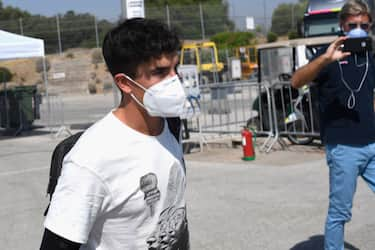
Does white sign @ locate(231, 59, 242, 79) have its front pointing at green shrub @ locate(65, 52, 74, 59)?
no

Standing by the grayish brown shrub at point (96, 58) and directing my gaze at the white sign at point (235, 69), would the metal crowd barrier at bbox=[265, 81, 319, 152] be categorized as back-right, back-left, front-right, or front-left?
front-right

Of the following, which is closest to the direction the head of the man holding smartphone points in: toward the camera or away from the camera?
toward the camera

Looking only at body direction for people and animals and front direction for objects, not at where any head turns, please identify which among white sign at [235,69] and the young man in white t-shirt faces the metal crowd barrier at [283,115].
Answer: the white sign

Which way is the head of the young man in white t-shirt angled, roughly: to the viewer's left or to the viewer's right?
to the viewer's right

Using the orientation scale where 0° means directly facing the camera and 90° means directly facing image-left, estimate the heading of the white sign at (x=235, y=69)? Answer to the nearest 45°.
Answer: approximately 0°

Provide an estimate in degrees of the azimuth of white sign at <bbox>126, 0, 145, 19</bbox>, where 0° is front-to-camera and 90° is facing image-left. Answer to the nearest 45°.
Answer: approximately 0°

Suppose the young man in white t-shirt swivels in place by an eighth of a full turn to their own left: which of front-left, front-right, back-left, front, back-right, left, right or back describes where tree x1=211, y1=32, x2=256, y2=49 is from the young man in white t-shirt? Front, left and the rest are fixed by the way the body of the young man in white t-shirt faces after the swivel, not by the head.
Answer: left

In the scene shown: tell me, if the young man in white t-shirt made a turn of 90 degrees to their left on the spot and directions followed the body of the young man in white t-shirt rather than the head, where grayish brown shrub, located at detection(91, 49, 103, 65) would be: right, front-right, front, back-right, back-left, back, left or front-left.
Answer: front-left
